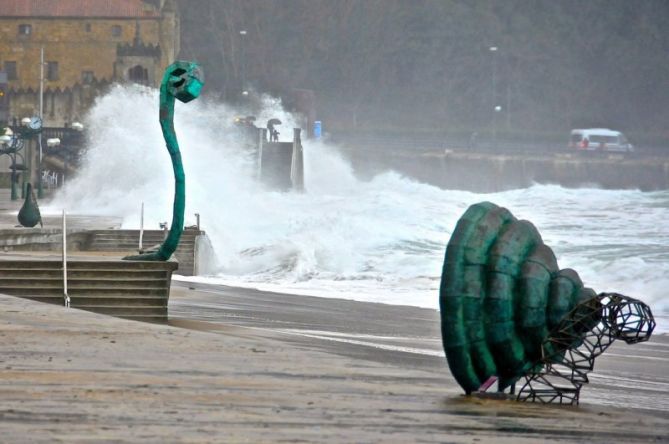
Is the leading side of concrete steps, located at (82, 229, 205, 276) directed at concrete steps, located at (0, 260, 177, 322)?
yes

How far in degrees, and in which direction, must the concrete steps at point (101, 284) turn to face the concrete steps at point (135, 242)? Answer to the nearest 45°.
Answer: approximately 180°

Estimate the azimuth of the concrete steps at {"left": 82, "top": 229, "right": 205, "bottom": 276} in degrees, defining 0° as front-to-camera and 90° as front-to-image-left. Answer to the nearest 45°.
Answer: approximately 0°

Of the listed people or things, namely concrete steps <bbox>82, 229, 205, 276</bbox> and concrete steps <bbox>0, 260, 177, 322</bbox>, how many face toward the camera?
2

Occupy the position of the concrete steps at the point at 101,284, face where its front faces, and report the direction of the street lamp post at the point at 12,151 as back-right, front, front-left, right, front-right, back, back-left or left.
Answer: back
